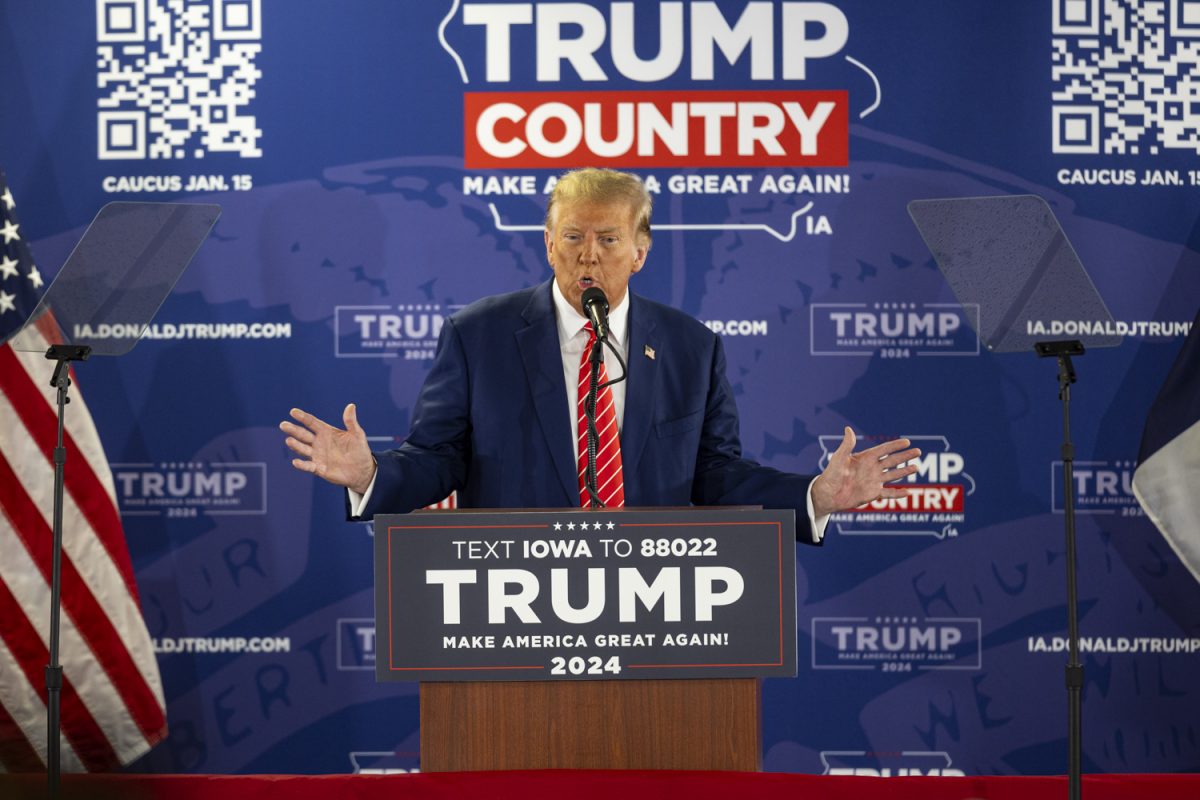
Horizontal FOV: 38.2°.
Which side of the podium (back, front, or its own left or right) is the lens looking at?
front

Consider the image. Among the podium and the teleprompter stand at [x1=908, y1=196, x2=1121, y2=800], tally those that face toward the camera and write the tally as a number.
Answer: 1

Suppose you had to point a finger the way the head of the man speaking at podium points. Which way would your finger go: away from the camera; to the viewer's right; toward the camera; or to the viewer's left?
toward the camera

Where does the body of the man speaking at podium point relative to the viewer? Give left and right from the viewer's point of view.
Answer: facing the viewer

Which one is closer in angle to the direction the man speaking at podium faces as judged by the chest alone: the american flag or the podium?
the podium

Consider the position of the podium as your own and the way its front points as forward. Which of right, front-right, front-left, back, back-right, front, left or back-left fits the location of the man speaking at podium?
back

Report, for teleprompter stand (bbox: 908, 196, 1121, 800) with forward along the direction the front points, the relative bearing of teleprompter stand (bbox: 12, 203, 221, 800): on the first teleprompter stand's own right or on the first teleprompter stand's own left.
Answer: on the first teleprompter stand's own left

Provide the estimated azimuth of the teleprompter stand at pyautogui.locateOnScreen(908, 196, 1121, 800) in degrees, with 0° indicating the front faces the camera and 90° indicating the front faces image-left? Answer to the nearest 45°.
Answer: approximately 135°

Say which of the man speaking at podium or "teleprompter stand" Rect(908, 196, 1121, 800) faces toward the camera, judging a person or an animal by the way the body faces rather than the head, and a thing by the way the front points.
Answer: the man speaking at podium

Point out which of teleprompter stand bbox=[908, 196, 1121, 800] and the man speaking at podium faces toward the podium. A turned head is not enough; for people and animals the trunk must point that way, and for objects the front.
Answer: the man speaking at podium

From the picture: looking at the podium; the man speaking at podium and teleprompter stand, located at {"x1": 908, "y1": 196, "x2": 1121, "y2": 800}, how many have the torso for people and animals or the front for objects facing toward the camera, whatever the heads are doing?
2

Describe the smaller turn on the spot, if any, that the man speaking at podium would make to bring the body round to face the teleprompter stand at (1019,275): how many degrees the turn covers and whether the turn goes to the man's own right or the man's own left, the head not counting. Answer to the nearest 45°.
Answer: approximately 90° to the man's own left
